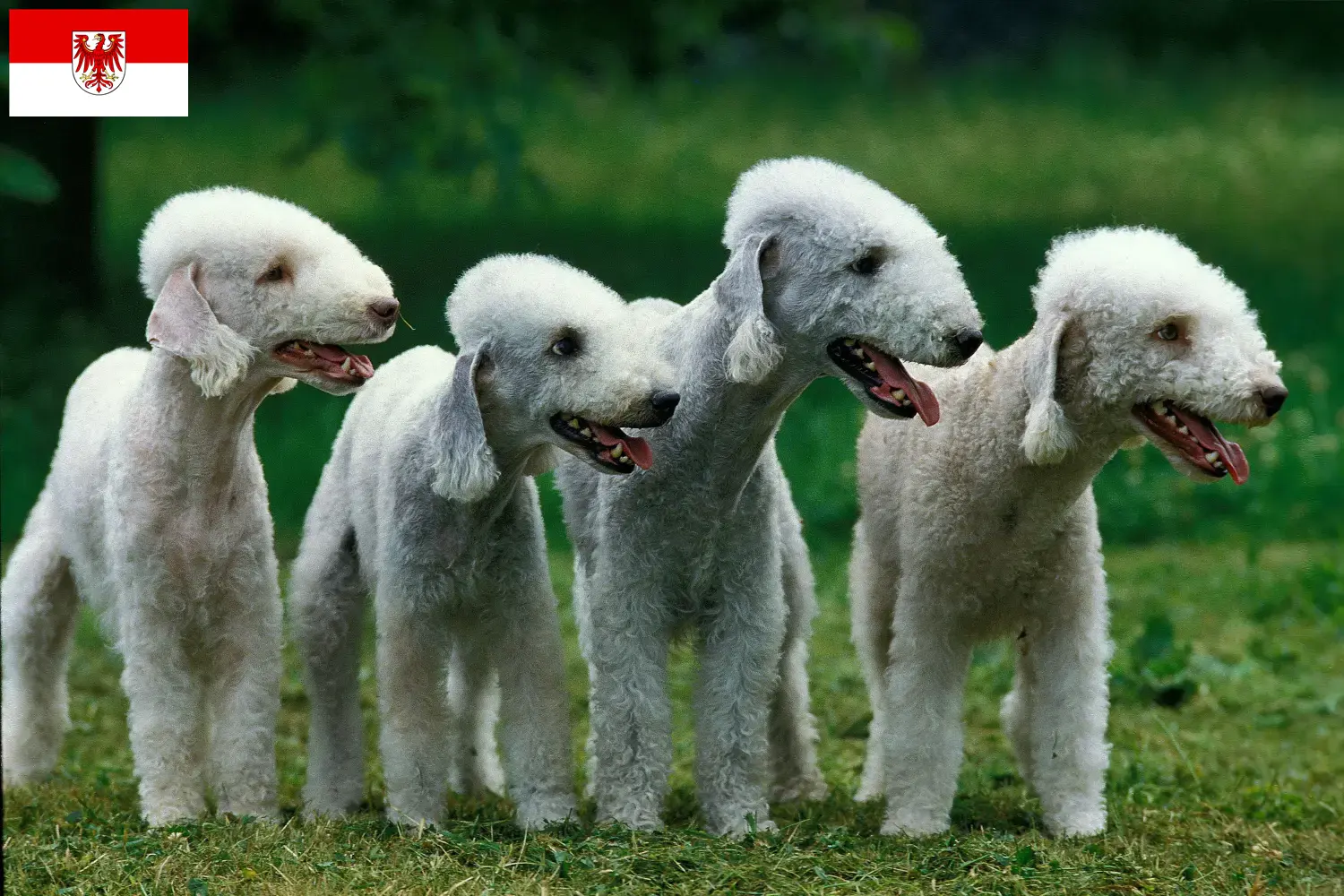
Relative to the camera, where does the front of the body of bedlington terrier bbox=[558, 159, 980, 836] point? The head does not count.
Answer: toward the camera

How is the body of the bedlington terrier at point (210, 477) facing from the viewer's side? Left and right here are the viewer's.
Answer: facing the viewer and to the right of the viewer

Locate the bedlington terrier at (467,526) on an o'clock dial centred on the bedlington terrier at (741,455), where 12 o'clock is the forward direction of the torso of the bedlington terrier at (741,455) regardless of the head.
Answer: the bedlington terrier at (467,526) is roughly at 3 o'clock from the bedlington terrier at (741,455).

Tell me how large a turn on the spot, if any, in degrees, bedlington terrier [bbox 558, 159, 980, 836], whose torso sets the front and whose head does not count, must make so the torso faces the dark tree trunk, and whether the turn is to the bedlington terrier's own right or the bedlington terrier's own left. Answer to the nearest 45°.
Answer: approximately 135° to the bedlington terrier's own right

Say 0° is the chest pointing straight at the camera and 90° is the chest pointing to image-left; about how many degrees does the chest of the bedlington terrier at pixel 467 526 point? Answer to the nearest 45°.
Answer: approximately 315°

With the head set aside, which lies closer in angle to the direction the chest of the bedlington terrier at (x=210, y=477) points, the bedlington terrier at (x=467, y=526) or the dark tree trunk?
the bedlington terrier

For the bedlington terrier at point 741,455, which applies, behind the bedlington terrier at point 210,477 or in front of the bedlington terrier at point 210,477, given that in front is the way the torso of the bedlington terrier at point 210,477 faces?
in front

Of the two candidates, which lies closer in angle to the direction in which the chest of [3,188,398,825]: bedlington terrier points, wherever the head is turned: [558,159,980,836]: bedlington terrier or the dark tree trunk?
the bedlington terrier

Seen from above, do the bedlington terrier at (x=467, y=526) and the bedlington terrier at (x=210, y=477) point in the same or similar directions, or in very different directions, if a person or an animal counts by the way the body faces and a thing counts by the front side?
same or similar directions

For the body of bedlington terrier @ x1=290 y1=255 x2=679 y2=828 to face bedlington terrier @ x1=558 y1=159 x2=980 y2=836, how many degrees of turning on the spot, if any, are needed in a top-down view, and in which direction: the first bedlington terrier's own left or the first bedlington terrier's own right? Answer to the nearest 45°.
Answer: approximately 45° to the first bedlington terrier's own left

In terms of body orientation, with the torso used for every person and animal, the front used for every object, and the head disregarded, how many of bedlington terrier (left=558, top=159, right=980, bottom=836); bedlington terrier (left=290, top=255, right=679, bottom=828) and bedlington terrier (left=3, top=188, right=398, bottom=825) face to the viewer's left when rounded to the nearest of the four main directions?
0

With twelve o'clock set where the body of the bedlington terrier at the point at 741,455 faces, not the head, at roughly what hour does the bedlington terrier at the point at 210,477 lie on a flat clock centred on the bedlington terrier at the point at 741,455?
the bedlington terrier at the point at 210,477 is roughly at 3 o'clock from the bedlington terrier at the point at 741,455.
